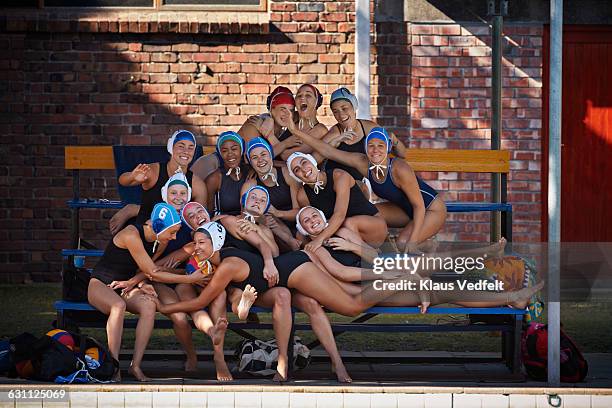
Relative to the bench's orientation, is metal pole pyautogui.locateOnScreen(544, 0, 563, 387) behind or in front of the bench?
in front

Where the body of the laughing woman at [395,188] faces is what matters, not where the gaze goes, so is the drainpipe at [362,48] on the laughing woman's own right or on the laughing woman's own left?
on the laughing woman's own right

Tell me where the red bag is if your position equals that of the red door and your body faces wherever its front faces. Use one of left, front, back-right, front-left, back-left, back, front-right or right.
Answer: front

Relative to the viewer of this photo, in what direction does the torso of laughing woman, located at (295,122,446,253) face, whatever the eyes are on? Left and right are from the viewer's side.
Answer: facing the viewer and to the left of the viewer

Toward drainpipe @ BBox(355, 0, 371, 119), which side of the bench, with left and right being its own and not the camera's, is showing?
back

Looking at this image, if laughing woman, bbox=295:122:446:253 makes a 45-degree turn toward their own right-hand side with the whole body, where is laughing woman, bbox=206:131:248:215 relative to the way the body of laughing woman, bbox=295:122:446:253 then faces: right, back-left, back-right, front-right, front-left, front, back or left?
front

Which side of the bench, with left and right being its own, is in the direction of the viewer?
front

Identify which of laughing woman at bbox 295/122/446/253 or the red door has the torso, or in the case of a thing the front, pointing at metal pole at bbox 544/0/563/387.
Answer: the red door

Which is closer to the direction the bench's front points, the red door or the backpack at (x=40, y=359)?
the backpack

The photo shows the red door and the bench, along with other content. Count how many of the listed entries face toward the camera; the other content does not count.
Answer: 2
